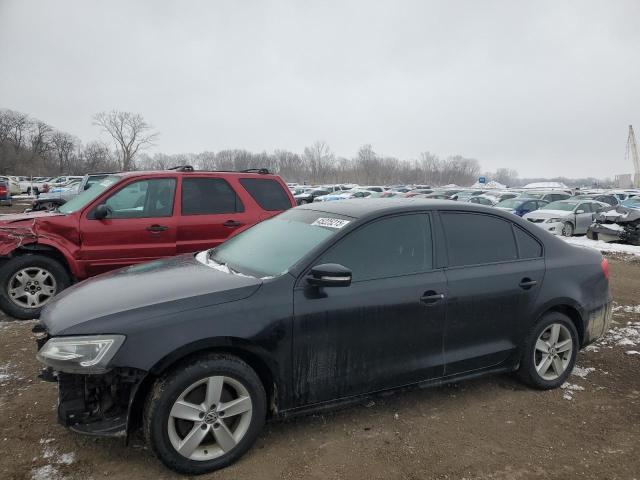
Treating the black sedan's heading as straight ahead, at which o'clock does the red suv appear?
The red suv is roughly at 3 o'clock from the black sedan.

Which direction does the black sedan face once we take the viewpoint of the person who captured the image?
facing the viewer and to the left of the viewer

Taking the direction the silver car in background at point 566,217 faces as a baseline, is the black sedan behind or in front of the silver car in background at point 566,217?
in front

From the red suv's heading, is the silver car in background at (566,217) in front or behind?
behind

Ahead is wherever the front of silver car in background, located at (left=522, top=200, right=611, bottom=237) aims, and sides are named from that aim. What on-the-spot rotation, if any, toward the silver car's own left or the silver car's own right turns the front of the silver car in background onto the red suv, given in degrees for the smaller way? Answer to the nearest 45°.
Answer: approximately 45° to the silver car's own left

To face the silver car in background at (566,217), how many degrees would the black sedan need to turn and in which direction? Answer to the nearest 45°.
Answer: approximately 180°

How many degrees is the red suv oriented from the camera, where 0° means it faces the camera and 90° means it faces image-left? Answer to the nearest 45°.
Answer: approximately 90°

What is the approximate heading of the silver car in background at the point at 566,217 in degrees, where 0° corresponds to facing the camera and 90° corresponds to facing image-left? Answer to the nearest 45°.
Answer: approximately 45°
